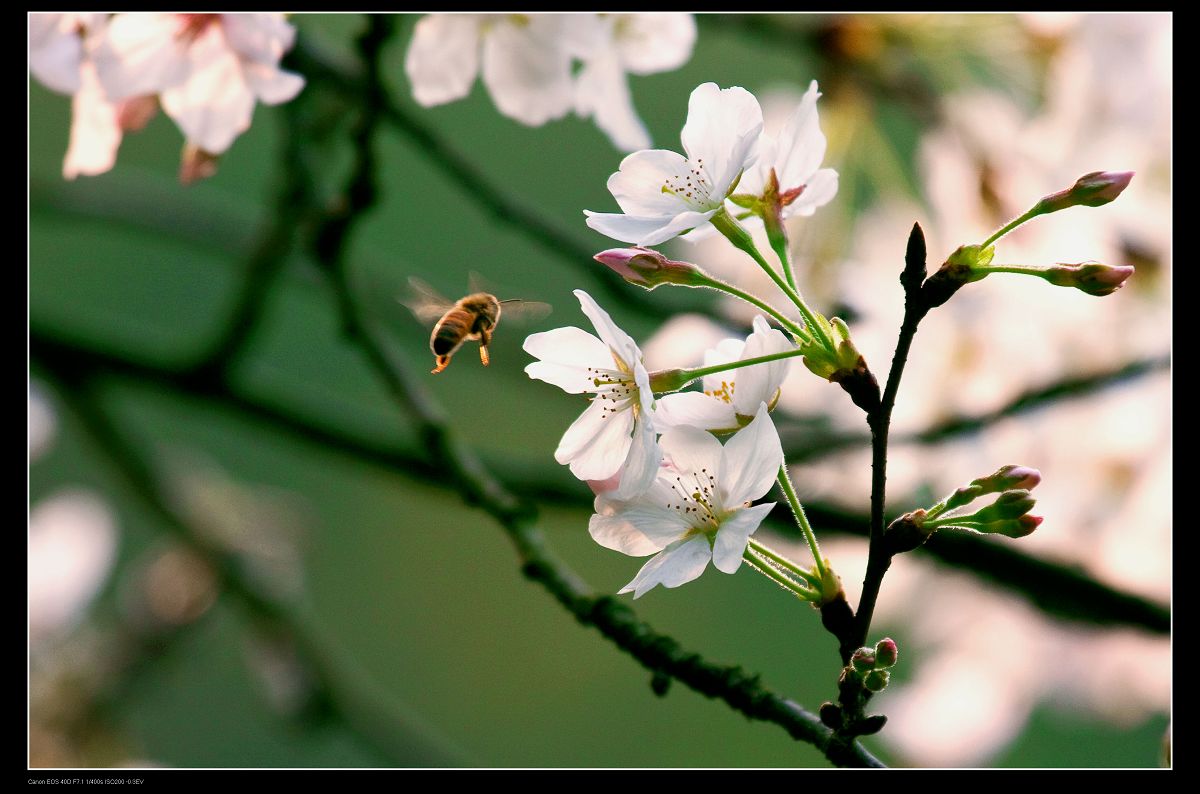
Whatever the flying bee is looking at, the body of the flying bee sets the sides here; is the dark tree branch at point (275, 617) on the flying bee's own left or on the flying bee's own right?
on the flying bee's own left

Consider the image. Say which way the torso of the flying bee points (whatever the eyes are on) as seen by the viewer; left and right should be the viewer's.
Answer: facing away from the viewer and to the right of the viewer
